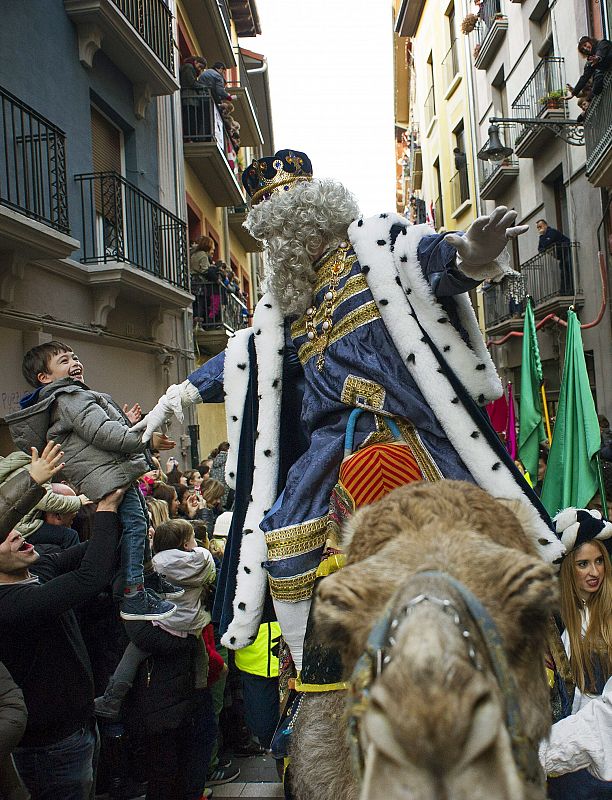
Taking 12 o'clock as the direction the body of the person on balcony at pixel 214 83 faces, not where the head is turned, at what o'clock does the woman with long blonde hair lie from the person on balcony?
The woman with long blonde hair is roughly at 3 o'clock from the person on balcony.

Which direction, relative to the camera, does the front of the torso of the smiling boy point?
to the viewer's right

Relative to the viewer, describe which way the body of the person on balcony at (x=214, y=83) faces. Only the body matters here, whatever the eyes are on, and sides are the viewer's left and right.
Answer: facing to the right of the viewer

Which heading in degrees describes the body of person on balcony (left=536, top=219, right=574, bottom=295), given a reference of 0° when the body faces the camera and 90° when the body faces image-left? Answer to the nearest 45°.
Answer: approximately 90°

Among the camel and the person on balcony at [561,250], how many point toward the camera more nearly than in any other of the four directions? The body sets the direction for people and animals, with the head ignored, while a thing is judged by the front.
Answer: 1

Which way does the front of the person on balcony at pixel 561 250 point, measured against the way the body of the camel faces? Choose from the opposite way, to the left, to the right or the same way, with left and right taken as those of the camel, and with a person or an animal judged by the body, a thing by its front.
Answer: to the right

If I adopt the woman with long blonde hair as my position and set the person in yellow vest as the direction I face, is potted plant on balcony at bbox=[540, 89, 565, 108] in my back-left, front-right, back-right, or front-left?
front-right

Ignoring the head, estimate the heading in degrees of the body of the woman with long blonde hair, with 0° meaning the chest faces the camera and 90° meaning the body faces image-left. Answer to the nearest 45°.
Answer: approximately 315°

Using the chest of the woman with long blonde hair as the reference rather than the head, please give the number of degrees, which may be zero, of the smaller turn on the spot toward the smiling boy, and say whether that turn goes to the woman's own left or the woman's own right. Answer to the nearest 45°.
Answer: approximately 135° to the woman's own right

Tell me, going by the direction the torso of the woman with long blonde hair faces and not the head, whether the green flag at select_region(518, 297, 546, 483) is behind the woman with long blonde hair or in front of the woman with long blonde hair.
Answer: behind
